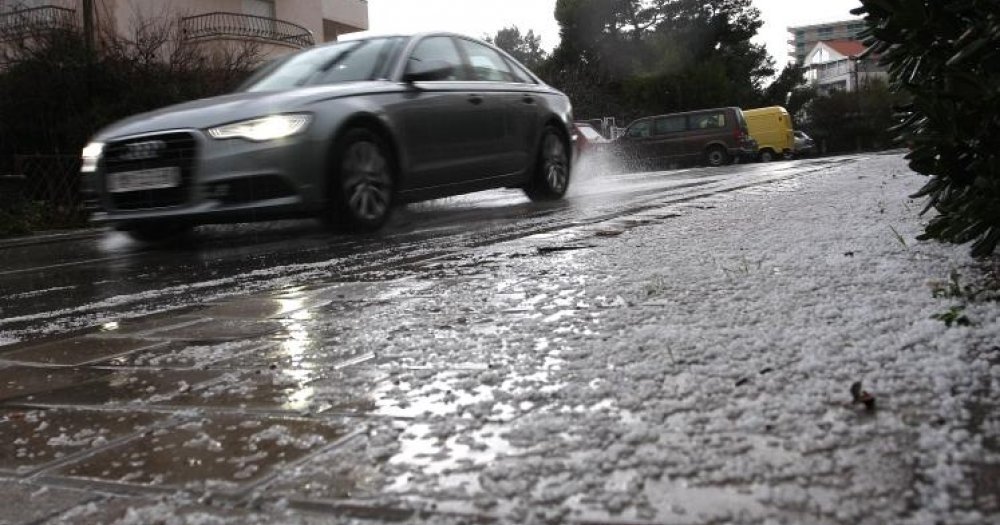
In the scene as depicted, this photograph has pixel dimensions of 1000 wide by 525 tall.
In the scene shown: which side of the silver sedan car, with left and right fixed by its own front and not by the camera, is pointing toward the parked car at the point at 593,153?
back

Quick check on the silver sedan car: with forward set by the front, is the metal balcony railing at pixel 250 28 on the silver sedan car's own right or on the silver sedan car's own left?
on the silver sedan car's own right

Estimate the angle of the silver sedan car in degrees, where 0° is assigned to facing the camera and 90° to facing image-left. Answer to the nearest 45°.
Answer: approximately 45°

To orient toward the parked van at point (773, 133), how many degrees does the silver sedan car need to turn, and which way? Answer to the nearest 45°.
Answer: approximately 180°

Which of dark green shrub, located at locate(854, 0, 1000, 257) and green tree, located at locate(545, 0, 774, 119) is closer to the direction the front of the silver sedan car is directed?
the dark green shrub

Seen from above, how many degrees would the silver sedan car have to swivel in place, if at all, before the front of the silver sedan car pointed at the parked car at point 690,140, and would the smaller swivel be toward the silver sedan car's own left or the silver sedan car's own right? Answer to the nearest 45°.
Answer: approximately 180°

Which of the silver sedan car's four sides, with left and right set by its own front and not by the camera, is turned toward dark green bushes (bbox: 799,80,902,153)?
back

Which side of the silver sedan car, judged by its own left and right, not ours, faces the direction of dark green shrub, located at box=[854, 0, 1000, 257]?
left

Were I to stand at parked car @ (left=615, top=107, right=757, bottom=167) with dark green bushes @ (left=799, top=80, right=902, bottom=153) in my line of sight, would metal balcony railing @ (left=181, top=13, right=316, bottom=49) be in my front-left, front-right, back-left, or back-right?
back-left

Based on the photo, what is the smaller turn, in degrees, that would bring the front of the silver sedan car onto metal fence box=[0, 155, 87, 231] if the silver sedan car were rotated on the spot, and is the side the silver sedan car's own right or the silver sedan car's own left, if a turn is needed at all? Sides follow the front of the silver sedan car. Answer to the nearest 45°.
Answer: approximately 90° to the silver sedan car's own right
